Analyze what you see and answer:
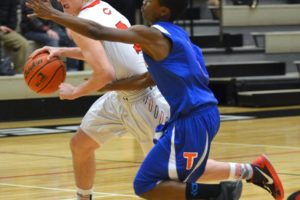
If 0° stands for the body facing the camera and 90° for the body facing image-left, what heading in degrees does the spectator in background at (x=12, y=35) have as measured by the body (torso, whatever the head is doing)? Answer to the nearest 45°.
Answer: approximately 0°

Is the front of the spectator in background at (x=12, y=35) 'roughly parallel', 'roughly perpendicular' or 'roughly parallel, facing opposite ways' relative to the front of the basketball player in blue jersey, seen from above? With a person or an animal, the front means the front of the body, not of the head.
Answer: roughly perpendicular

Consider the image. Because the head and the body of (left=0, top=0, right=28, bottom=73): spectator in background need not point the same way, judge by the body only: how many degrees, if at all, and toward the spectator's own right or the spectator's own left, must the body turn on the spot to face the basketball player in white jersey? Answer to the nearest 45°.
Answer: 0° — they already face them

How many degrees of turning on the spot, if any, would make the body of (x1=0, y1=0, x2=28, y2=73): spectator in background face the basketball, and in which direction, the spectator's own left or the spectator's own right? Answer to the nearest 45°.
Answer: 0° — they already face it

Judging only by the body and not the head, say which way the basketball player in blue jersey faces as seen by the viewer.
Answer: to the viewer's left

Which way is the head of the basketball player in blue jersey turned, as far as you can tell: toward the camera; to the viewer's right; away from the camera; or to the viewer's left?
to the viewer's left

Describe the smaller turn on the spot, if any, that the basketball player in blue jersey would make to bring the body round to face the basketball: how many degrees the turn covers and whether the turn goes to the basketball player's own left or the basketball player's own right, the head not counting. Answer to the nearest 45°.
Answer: approximately 45° to the basketball player's own right

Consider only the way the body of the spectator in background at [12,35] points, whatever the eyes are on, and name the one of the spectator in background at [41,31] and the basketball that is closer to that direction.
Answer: the basketball

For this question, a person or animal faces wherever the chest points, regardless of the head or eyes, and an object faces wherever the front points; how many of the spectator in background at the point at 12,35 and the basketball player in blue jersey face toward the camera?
1
